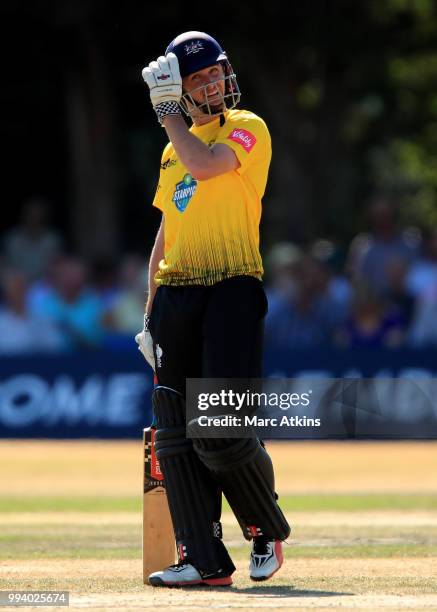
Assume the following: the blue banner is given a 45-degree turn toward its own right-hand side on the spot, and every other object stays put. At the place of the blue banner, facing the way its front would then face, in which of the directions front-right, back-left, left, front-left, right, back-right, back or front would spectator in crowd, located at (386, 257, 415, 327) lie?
back-left

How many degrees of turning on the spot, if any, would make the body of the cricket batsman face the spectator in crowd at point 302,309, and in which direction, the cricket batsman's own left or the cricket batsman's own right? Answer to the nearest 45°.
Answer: approximately 135° to the cricket batsman's own right

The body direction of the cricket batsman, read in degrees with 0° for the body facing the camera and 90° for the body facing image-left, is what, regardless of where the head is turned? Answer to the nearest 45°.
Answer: approximately 45°

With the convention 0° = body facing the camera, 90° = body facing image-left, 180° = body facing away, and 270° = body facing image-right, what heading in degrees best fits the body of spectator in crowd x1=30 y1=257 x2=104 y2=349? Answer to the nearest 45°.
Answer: approximately 0°

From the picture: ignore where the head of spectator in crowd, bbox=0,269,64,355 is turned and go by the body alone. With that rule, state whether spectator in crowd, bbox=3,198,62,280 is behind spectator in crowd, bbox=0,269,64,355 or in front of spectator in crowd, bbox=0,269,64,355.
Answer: behind
